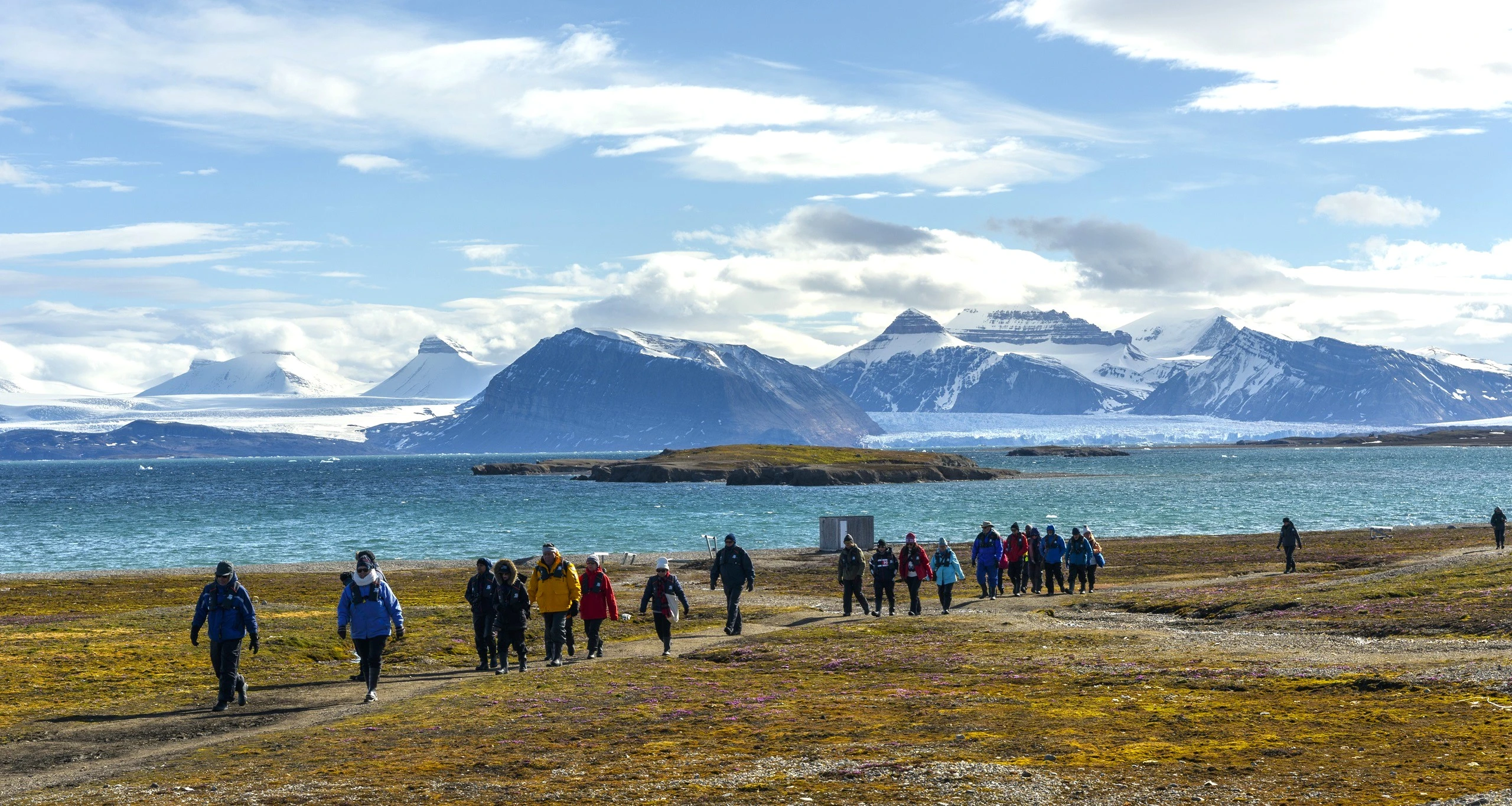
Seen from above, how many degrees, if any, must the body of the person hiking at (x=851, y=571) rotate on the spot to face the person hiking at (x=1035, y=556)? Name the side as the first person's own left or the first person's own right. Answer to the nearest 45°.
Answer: approximately 180°

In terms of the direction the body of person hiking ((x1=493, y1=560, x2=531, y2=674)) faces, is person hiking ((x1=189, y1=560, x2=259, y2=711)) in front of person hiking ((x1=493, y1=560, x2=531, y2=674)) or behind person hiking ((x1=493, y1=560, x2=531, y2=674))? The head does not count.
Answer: in front

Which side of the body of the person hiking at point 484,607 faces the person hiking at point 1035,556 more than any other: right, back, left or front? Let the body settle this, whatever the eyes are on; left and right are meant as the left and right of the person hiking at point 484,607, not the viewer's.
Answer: back

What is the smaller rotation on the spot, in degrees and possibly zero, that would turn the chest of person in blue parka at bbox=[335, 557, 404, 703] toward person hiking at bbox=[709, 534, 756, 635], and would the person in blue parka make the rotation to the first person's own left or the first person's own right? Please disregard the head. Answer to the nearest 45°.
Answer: approximately 135° to the first person's own left

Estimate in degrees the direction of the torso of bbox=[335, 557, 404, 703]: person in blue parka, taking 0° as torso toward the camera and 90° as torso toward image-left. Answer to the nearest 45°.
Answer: approximately 0°

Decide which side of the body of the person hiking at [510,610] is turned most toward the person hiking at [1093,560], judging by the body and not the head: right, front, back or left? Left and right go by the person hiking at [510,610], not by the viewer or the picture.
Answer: back

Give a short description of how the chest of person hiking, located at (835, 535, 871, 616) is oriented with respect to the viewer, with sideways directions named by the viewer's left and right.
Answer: facing the viewer and to the left of the viewer

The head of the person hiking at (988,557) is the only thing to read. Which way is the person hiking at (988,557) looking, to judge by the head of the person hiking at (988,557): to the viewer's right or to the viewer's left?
to the viewer's left

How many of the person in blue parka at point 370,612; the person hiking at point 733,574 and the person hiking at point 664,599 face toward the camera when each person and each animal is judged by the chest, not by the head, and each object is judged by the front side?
3

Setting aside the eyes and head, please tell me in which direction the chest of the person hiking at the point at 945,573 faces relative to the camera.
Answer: toward the camera

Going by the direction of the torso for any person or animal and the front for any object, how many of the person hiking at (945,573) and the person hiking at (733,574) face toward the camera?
2

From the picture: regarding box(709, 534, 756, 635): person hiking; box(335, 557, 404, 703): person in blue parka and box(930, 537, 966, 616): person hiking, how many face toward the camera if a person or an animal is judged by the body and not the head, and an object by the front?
3

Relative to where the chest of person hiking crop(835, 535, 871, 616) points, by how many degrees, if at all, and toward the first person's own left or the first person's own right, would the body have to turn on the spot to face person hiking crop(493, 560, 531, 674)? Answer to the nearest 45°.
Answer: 0° — they already face them

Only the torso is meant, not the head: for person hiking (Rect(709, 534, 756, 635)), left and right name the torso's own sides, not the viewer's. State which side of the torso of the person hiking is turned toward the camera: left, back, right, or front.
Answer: front

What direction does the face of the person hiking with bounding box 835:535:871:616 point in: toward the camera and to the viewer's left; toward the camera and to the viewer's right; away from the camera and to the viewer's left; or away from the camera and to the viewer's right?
toward the camera and to the viewer's left

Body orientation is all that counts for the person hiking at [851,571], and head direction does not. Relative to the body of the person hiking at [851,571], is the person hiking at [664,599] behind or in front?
in front
